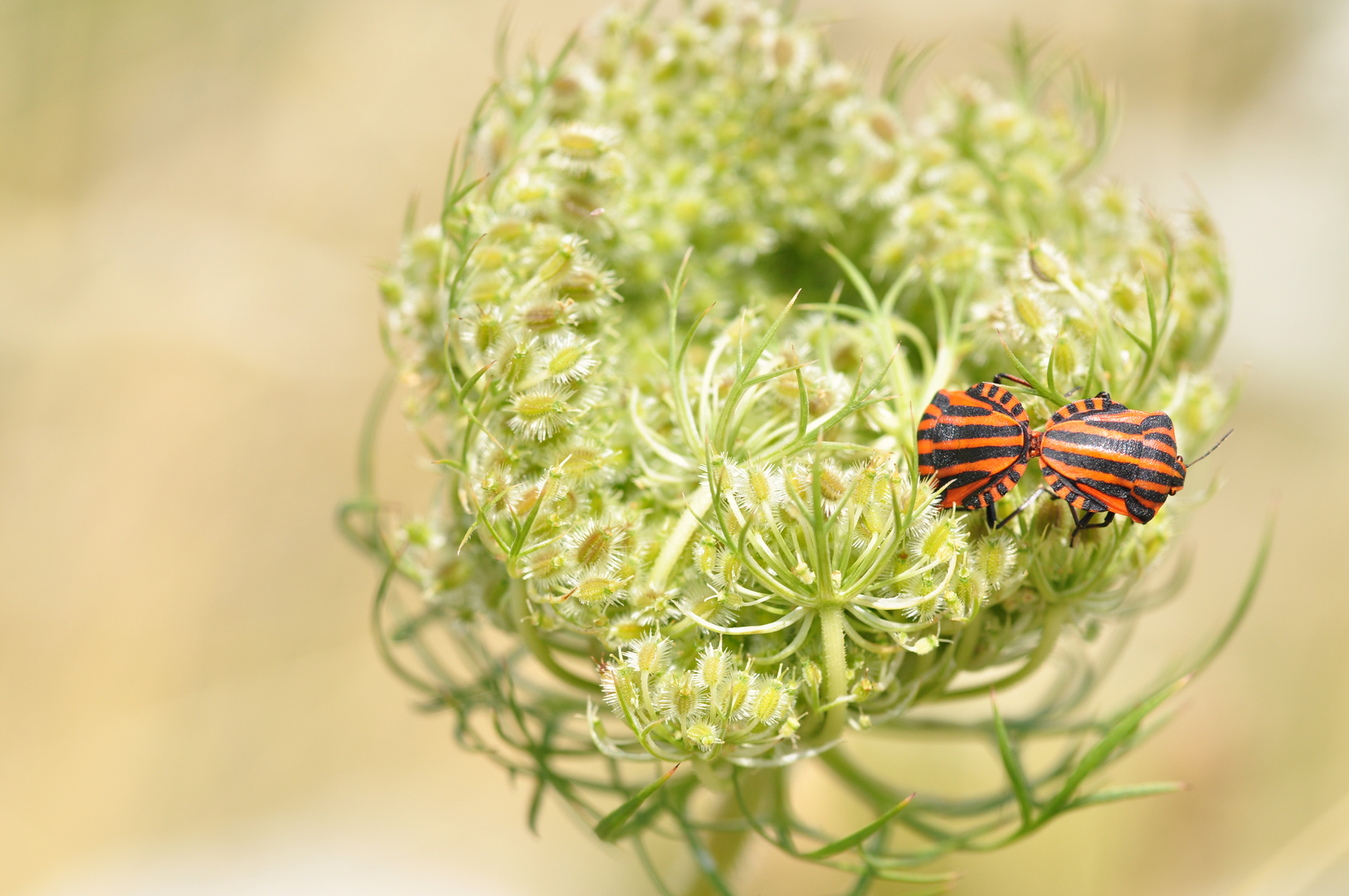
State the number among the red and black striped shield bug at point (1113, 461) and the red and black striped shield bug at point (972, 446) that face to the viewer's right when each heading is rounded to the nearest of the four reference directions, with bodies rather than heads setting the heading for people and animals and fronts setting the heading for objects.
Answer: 1

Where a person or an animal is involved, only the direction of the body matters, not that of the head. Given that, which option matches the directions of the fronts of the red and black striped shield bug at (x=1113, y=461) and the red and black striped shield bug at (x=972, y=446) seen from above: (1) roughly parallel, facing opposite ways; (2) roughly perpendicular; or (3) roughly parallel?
roughly parallel, facing opposite ways

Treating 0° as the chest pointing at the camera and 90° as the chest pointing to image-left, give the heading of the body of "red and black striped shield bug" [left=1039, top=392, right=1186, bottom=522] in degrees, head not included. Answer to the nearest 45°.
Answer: approximately 270°

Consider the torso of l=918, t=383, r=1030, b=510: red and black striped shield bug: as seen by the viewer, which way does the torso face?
to the viewer's left

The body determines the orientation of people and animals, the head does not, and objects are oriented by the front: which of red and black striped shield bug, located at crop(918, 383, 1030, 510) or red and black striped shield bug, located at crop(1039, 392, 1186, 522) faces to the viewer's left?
red and black striped shield bug, located at crop(918, 383, 1030, 510)
